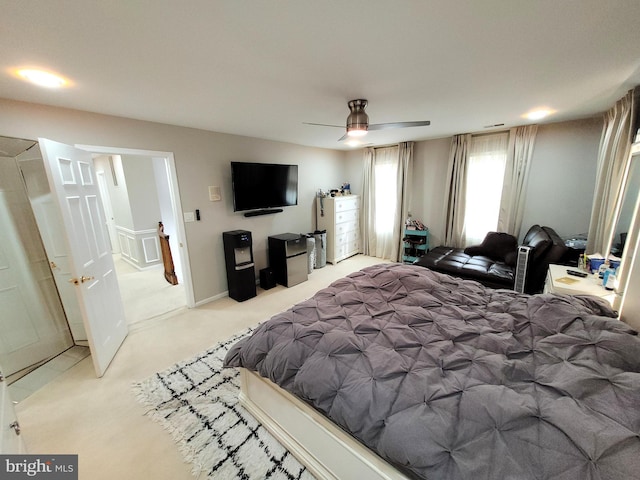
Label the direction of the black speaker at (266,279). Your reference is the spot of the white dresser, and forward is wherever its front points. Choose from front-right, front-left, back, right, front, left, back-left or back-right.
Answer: right

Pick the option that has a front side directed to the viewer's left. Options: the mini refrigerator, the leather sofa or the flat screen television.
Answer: the leather sofa

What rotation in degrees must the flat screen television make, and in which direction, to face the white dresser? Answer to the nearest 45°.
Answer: approximately 90° to its left

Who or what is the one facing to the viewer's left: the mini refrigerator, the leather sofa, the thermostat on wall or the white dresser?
the leather sofa

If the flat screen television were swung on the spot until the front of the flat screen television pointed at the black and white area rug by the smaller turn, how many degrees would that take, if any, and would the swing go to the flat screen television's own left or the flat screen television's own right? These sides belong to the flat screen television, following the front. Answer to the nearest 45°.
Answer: approximately 45° to the flat screen television's own right

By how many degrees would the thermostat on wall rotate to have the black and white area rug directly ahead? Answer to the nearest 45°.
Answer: approximately 45° to its right

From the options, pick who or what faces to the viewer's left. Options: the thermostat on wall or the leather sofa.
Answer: the leather sofa

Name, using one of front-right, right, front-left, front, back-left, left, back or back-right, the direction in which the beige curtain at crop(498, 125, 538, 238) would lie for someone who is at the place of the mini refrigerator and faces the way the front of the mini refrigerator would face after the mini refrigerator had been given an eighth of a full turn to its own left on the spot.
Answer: front

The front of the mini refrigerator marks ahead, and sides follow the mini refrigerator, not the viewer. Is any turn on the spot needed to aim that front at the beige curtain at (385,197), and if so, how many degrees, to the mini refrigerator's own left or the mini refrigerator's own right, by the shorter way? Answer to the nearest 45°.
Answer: approximately 90° to the mini refrigerator's own left

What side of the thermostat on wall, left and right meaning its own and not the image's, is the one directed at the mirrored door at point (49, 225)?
right

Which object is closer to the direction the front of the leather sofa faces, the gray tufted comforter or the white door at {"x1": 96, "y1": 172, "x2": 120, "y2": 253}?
the white door
